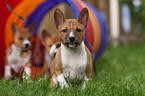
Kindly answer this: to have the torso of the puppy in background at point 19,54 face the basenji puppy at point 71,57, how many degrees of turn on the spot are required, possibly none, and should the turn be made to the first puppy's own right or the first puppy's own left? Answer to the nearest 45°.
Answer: approximately 45° to the first puppy's own left

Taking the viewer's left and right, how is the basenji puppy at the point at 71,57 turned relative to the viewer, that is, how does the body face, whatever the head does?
facing the viewer

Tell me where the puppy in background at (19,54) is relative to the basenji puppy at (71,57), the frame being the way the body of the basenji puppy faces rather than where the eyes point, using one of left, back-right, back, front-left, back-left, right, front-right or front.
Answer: back-right

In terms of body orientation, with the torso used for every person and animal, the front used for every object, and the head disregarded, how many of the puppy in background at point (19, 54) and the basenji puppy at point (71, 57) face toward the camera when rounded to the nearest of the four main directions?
2

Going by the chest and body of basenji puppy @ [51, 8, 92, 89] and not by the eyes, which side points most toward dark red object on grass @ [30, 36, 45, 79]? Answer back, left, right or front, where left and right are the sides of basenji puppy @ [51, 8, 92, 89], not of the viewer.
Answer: back

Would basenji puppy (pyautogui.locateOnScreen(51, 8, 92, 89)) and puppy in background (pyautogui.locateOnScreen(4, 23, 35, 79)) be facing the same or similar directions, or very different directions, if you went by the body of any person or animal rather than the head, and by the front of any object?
same or similar directions

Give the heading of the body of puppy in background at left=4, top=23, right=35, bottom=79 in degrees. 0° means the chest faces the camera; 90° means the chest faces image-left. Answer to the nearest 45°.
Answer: approximately 0°

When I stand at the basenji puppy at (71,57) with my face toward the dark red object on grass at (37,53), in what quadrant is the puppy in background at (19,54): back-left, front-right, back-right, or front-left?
front-left
